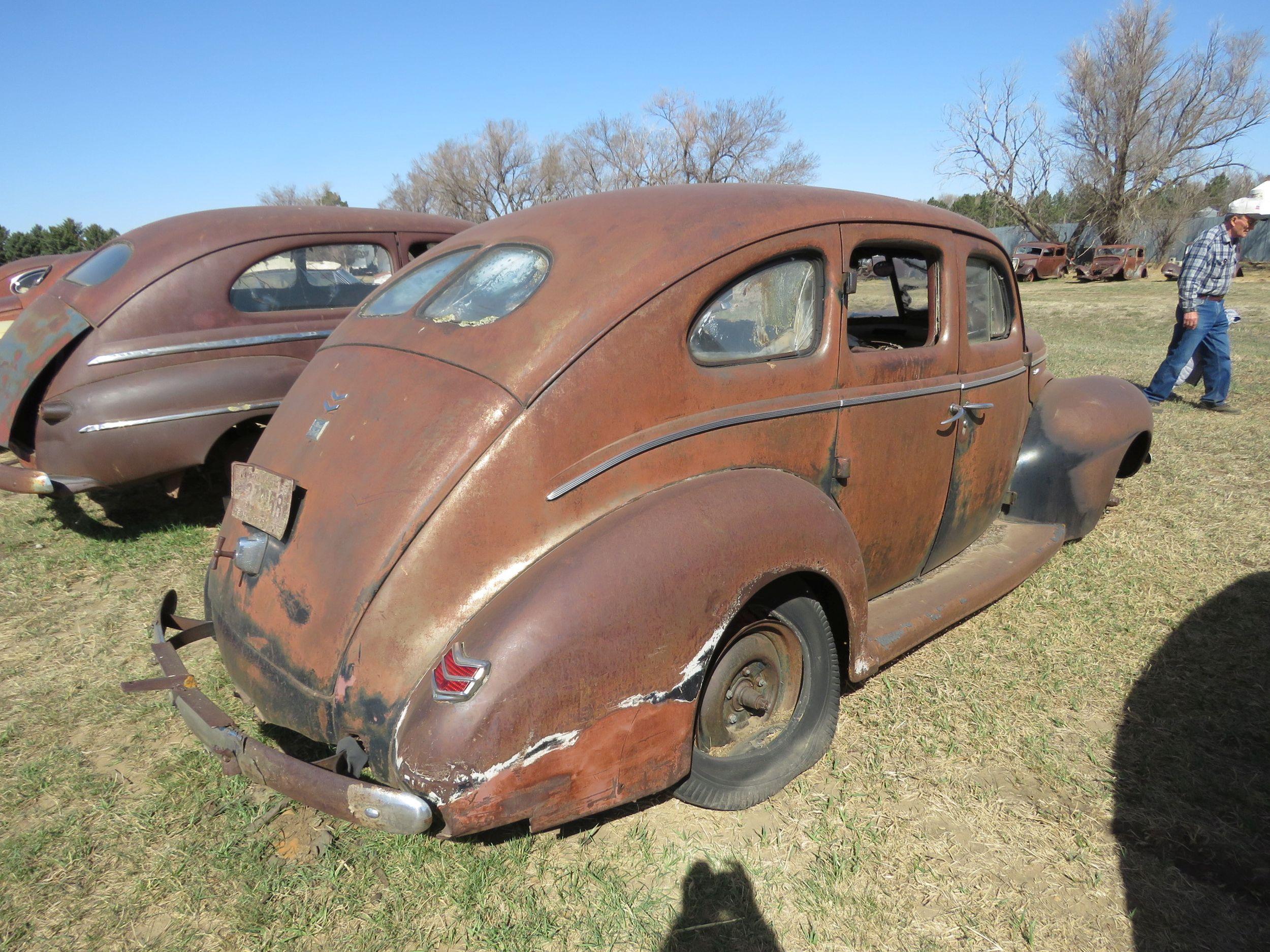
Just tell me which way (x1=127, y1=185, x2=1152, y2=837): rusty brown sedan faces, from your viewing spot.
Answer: facing away from the viewer and to the right of the viewer

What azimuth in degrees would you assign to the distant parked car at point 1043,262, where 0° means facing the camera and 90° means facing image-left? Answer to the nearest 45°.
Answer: approximately 45°

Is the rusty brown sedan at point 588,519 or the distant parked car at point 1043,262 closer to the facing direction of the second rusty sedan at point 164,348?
the distant parked car

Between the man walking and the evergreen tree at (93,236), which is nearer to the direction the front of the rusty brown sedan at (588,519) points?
the man walking

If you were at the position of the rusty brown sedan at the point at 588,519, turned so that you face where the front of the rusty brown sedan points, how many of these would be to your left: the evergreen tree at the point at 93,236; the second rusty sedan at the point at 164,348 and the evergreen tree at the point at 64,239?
3

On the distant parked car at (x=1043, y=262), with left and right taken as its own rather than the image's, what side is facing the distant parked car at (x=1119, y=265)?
left

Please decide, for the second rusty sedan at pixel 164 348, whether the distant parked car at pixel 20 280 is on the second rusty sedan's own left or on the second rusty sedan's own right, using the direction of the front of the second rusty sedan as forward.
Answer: on the second rusty sedan's own left

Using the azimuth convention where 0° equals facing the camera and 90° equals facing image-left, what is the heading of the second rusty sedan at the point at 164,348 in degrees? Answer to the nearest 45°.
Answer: approximately 225°
